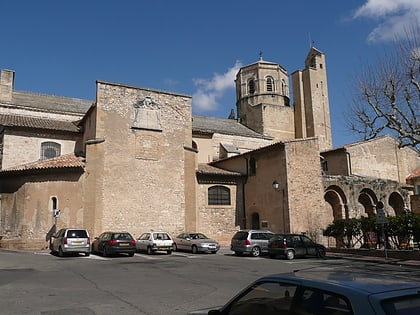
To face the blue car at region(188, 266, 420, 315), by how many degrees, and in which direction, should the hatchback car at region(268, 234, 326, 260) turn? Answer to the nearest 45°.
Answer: approximately 135° to its right

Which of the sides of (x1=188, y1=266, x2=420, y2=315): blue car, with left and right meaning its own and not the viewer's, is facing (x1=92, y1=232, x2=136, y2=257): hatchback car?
front

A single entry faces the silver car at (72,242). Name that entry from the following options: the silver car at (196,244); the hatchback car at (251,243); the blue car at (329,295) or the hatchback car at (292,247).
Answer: the blue car

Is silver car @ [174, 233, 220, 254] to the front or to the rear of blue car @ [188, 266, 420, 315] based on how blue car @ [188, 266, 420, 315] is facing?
to the front

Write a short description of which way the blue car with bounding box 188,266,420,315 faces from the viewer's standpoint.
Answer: facing away from the viewer and to the left of the viewer

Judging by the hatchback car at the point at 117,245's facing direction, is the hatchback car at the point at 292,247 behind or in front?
behind
